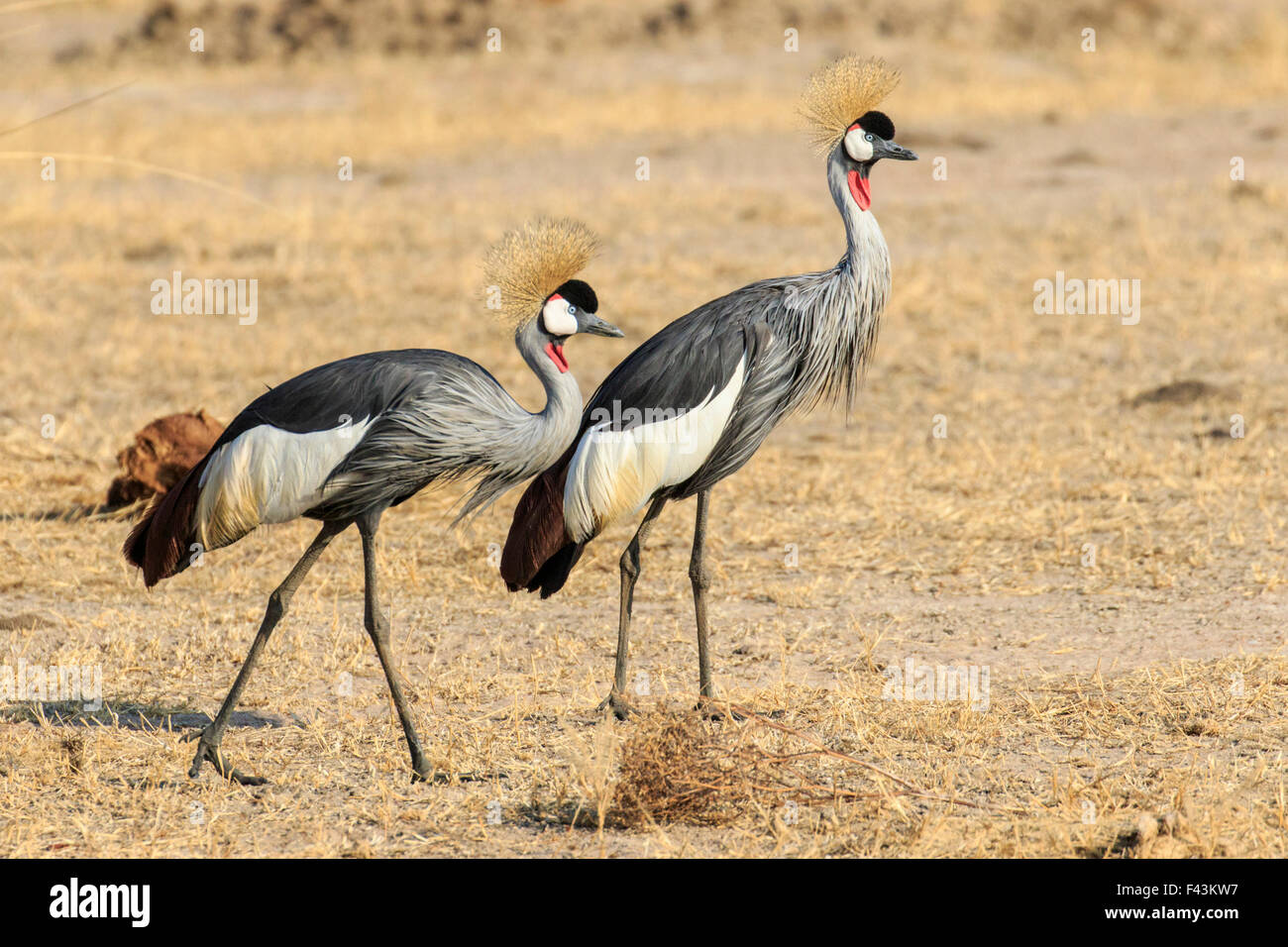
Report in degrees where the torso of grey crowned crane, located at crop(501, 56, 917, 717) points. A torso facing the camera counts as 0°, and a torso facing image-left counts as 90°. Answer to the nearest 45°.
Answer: approximately 270°

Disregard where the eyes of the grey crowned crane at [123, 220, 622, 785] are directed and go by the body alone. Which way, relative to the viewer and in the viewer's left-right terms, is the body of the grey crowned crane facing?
facing to the right of the viewer

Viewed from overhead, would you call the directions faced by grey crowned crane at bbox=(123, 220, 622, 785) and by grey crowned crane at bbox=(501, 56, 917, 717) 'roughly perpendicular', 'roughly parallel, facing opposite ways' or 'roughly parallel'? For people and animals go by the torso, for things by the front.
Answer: roughly parallel

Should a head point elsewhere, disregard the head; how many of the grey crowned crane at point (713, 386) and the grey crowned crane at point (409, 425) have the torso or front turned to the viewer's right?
2

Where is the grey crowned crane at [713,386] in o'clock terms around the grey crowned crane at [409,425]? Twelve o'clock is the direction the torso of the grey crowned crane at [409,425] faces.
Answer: the grey crowned crane at [713,386] is roughly at 11 o'clock from the grey crowned crane at [409,425].

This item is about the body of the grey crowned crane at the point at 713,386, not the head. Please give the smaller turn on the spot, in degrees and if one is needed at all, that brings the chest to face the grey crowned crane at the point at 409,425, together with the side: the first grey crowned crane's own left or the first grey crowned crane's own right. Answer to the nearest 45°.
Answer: approximately 135° to the first grey crowned crane's own right
